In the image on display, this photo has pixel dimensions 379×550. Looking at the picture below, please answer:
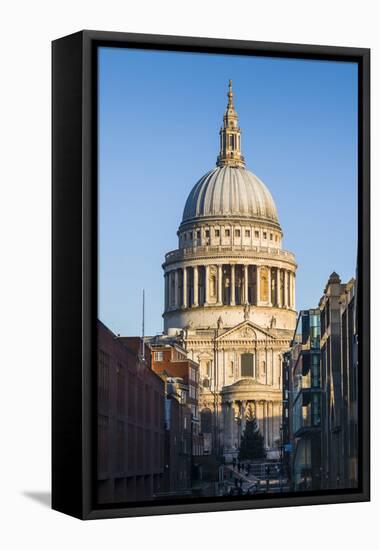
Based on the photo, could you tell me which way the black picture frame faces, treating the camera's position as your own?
facing the viewer and to the right of the viewer
